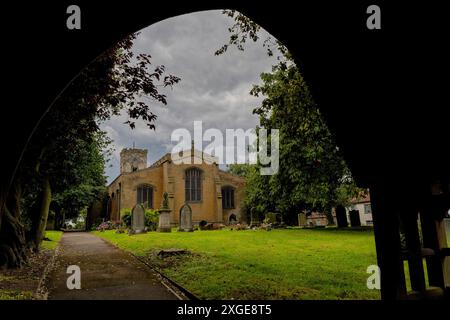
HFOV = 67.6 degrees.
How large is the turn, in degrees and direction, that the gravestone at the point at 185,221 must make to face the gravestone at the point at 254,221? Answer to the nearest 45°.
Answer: approximately 135° to its left

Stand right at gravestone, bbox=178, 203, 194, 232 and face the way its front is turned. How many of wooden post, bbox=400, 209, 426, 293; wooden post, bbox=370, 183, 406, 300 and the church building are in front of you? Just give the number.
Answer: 2

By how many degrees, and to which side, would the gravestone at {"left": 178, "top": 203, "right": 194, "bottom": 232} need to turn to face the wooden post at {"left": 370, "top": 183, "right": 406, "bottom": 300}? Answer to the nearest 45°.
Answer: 0° — it already faces it

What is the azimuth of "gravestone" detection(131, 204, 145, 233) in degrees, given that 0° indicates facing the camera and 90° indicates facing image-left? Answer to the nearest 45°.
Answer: approximately 0°

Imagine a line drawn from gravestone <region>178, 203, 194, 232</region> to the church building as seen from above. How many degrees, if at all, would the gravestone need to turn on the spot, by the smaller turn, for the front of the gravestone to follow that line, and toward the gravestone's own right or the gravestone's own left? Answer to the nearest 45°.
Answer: approximately 180°

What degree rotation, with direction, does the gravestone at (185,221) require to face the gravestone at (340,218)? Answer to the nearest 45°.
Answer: approximately 90° to its left

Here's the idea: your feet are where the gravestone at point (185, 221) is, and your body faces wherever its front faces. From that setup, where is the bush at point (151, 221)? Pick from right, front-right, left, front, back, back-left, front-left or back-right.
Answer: back-right

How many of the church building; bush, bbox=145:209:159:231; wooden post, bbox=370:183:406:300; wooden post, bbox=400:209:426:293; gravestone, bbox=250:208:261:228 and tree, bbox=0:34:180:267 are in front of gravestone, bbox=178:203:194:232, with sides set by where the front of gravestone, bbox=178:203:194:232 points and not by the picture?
3

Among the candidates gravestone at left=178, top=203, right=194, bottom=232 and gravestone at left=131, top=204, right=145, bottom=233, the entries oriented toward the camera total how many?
2

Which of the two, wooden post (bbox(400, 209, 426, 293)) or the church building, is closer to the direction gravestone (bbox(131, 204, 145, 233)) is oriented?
the wooden post

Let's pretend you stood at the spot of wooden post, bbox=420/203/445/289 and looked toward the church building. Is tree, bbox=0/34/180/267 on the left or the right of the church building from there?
left

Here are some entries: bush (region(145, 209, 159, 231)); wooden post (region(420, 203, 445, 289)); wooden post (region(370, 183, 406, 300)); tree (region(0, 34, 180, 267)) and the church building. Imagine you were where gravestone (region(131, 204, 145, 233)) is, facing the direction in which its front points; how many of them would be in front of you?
3

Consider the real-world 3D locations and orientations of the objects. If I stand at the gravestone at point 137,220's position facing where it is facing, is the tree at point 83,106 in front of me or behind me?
in front
